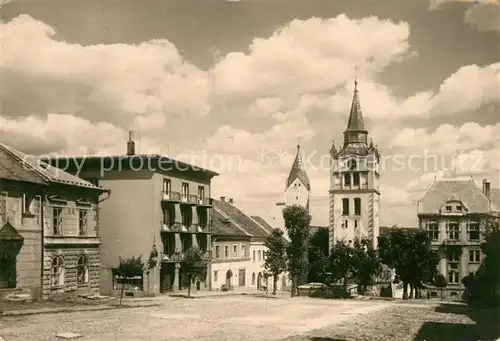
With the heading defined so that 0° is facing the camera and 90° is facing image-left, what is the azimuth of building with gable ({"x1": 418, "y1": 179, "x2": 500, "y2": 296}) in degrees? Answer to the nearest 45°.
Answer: approximately 0°

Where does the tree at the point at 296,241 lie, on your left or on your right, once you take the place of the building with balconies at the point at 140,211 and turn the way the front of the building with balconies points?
on your left

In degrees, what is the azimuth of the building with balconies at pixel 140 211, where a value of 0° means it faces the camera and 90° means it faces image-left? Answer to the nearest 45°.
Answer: approximately 315°

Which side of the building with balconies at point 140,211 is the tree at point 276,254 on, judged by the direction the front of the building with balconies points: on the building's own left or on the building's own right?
on the building's own left

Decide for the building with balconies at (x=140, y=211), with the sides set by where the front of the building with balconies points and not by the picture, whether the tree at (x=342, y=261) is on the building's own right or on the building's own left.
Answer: on the building's own left

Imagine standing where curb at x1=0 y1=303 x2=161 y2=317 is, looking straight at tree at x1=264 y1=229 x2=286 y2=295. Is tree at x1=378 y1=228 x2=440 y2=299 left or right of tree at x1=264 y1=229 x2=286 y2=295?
right

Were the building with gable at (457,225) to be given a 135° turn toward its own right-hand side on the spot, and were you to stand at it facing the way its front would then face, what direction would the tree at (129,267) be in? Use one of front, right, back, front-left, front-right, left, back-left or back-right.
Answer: front-left

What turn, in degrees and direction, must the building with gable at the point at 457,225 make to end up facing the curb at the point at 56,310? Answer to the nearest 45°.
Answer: approximately 45° to its right

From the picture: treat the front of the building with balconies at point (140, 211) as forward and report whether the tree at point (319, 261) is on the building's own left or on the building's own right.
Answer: on the building's own left
